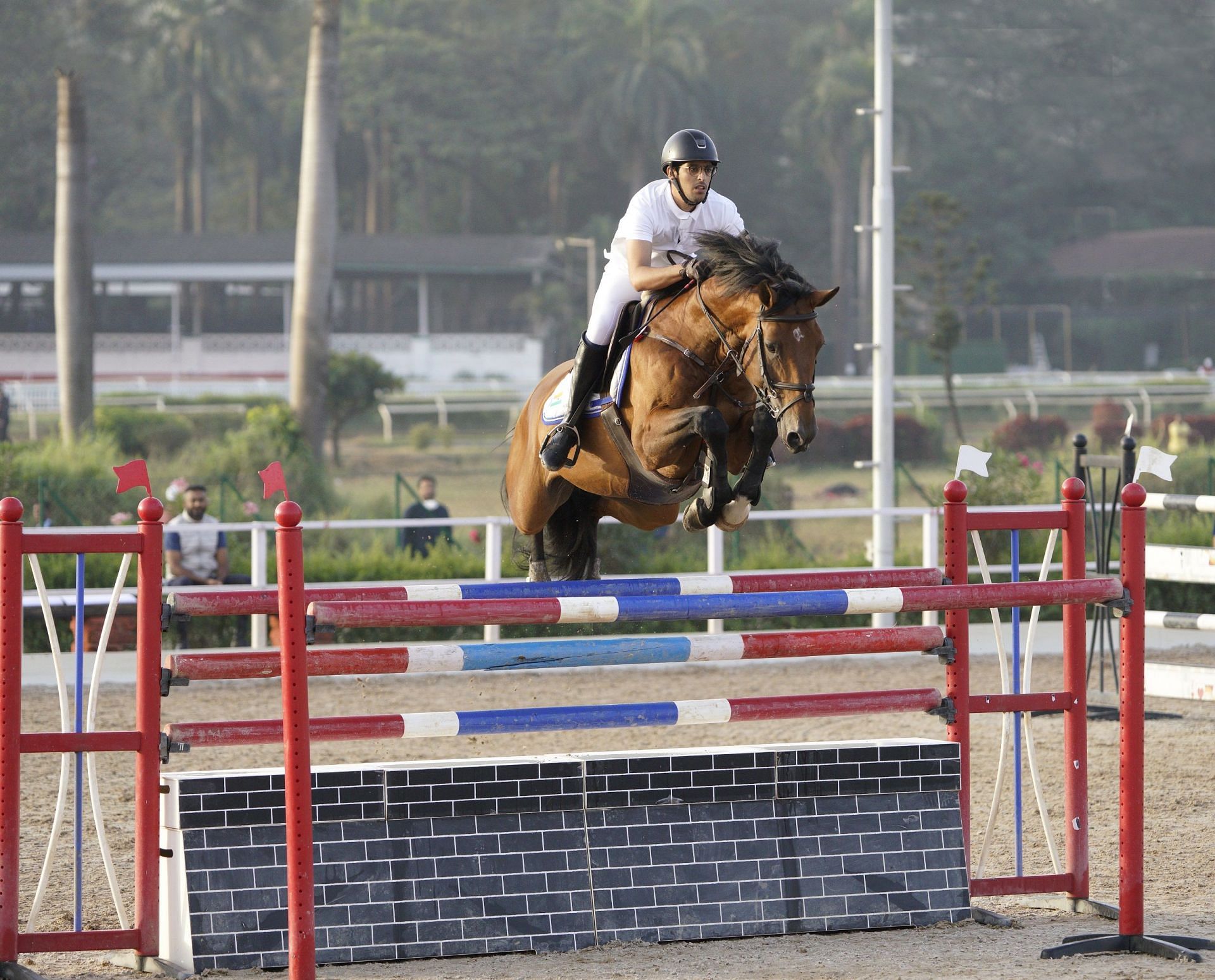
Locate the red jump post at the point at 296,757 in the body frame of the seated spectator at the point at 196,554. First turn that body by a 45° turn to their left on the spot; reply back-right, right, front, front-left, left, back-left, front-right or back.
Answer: front-right

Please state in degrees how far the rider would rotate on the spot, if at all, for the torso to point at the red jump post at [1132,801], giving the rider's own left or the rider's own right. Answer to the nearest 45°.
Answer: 0° — they already face it

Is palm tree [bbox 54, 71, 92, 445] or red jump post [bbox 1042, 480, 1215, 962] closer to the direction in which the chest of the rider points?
the red jump post

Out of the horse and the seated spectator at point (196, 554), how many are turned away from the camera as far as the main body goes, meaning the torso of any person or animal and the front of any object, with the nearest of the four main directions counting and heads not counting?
0

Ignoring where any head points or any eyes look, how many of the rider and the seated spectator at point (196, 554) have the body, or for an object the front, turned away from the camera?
0

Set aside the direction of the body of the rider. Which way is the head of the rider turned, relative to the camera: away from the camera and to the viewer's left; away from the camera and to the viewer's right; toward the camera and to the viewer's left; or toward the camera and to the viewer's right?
toward the camera and to the viewer's right

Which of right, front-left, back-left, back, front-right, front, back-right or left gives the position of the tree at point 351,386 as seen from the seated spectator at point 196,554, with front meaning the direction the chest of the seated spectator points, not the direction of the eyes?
back

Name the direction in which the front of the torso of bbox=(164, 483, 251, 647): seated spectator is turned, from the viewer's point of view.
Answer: toward the camera

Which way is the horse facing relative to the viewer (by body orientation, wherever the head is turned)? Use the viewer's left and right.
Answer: facing the viewer and to the right of the viewer

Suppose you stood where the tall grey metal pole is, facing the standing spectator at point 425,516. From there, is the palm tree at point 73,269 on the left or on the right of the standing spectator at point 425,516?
right

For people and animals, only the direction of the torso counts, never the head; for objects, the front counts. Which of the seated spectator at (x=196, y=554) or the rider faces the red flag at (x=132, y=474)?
the seated spectator
